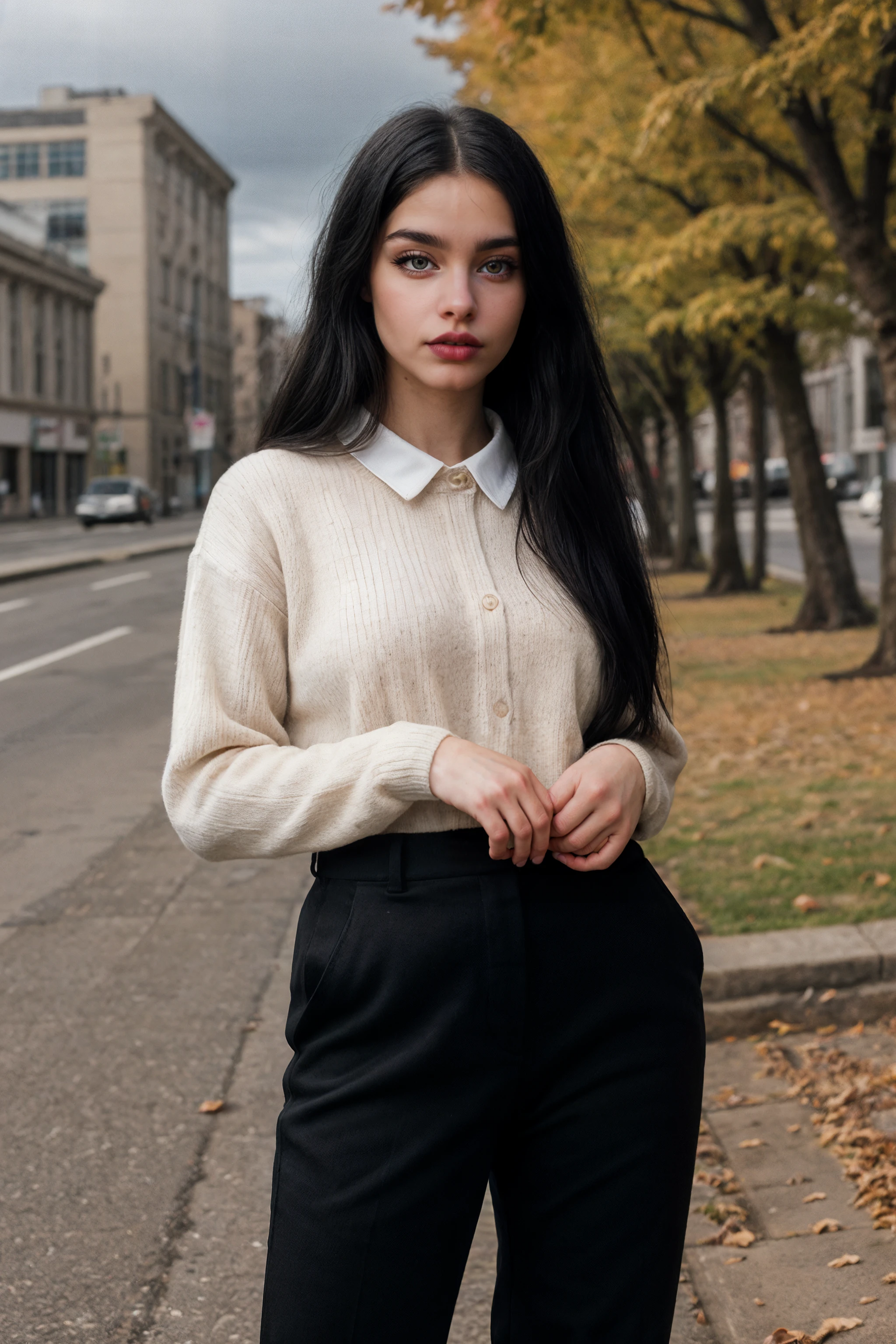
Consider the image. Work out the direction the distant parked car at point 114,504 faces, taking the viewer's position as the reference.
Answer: facing the viewer and to the left of the viewer

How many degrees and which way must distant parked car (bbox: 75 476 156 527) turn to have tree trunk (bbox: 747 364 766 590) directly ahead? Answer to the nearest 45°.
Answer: approximately 45° to its left

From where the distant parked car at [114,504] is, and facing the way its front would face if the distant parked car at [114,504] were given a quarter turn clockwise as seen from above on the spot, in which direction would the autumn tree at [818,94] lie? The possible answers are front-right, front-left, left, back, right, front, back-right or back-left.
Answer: back-left

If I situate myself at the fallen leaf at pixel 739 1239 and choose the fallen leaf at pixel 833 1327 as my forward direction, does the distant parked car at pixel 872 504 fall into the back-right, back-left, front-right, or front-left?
back-left

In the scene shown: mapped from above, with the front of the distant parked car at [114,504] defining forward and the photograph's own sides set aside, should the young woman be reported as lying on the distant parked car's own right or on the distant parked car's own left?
on the distant parked car's own left

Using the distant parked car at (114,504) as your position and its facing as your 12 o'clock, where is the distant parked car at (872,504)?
the distant parked car at (872,504) is roughly at 8 o'clock from the distant parked car at (114,504).

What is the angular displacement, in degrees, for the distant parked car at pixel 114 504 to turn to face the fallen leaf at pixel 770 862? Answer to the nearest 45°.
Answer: approximately 45° to its left

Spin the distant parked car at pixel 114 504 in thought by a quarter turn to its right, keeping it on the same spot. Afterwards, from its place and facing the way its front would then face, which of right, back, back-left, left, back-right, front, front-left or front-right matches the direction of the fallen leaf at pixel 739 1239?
back-left

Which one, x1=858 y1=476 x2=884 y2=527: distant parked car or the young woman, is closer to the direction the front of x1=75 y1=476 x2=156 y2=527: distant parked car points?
the young woman
